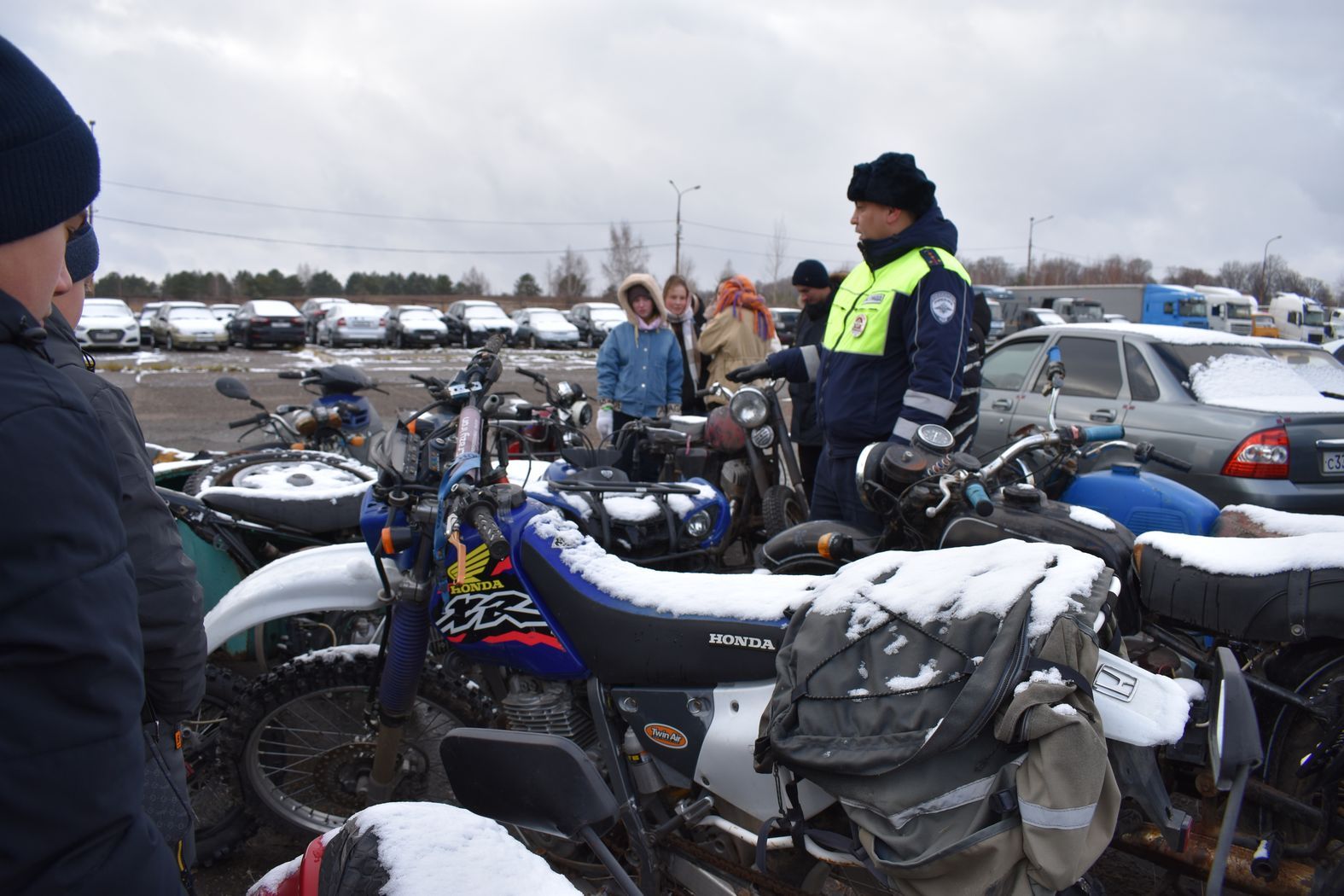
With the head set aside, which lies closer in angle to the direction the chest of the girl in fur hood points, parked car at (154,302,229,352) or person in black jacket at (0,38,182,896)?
the person in black jacket

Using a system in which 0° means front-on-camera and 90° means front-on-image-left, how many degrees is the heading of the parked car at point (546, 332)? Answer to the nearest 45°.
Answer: approximately 315°

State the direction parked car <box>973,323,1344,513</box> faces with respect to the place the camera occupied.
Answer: facing away from the viewer and to the left of the viewer

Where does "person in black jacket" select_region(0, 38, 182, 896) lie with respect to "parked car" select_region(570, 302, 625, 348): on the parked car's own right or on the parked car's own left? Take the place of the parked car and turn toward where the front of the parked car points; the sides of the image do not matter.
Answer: on the parked car's own right

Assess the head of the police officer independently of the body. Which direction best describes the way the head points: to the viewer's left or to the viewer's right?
to the viewer's left

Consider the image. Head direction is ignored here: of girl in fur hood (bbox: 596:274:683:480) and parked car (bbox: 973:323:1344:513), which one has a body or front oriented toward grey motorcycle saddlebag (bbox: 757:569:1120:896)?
the girl in fur hood

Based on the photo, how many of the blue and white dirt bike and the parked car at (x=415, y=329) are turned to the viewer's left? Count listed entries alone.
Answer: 1
